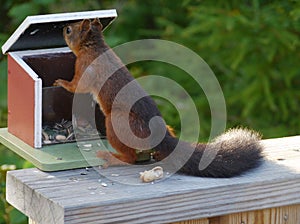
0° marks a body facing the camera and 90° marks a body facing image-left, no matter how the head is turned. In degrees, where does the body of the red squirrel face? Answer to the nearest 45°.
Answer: approximately 90°
